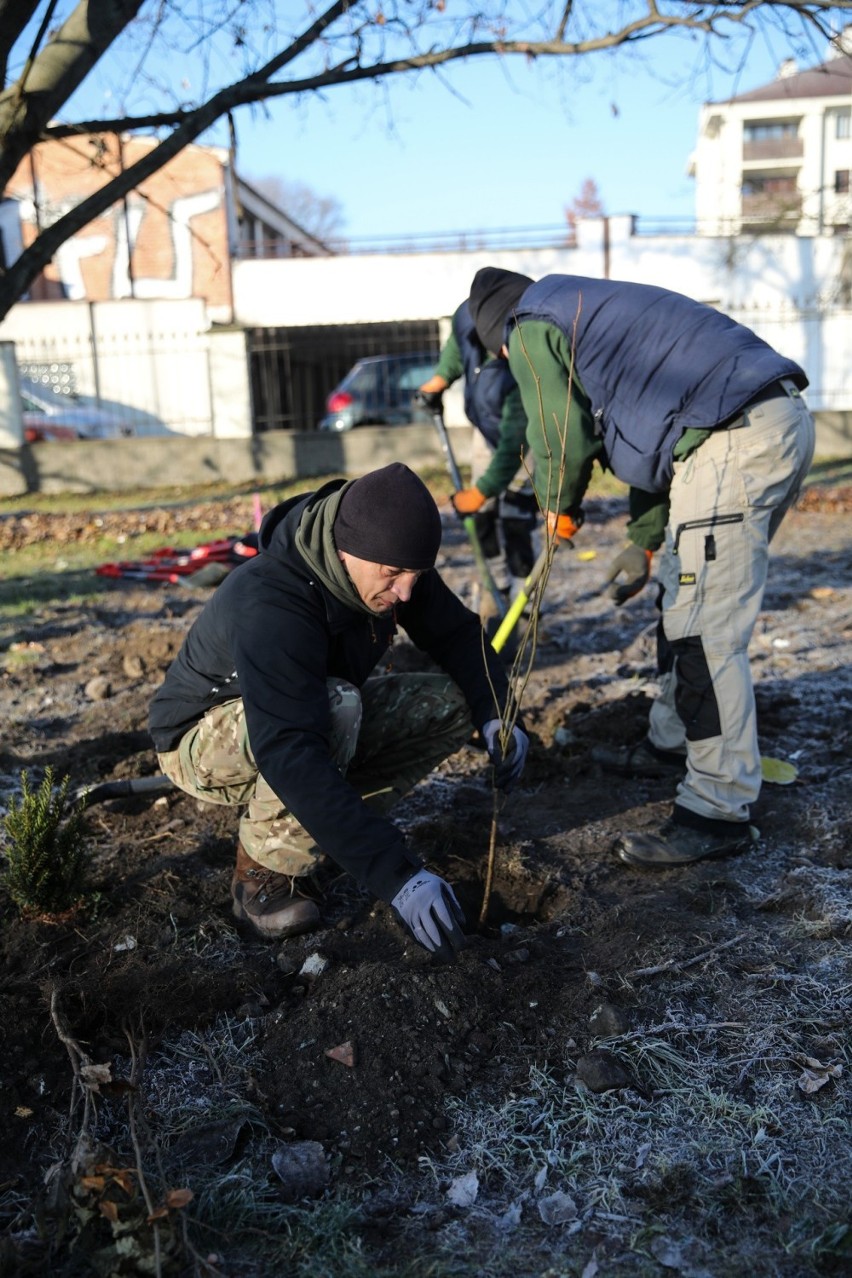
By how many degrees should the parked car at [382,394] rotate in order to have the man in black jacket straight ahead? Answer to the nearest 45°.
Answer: approximately 90° to its right

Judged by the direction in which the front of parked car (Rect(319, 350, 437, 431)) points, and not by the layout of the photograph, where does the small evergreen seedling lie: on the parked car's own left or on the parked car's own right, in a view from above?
on the parked car's own right

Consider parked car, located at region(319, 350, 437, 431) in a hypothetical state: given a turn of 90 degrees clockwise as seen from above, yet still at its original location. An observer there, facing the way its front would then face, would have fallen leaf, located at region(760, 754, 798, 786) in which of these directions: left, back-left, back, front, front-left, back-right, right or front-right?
front

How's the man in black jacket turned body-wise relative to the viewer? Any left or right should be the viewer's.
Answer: facing the viewer and to the right of the viewer

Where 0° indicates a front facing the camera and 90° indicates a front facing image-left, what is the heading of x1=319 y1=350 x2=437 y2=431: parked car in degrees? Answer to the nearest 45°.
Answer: approximately 270°

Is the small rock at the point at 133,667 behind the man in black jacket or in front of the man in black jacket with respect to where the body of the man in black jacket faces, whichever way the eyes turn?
behind
